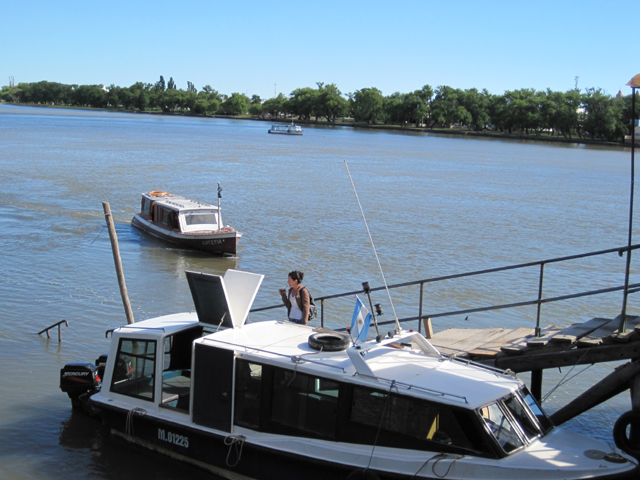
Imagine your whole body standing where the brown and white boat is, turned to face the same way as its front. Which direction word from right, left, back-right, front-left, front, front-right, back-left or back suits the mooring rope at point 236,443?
front-right

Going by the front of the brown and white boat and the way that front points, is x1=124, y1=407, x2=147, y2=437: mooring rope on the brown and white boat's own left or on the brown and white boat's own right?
on the brown and white boat's own right

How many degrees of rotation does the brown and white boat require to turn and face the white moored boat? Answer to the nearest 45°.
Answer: approximately 45° to its right

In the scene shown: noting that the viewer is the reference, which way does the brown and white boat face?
facing the viewer and to the right of the viewer

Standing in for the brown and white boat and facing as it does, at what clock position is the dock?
The dock is roughly at 1 o'clock from the brown and white boat.

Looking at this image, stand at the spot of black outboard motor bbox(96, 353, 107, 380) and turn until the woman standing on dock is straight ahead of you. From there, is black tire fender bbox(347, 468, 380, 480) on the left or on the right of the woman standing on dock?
right

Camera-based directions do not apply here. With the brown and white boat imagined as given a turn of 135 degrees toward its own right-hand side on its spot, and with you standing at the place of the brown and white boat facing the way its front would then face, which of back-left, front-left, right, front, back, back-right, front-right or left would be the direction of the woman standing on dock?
left

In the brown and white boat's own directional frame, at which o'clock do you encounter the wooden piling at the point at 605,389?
The wooden piling is roughly at 1 o'clock from the brown and white boat.

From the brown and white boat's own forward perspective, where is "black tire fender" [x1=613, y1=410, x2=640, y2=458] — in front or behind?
in front

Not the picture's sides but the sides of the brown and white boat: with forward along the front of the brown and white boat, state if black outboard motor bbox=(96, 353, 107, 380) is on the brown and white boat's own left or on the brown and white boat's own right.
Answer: on the brown and white boat's own right

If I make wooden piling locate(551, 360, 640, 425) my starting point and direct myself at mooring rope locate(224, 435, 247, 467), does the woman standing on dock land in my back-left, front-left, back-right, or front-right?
front-right
